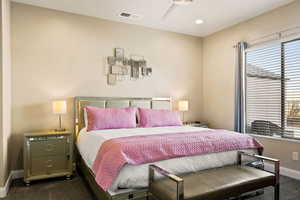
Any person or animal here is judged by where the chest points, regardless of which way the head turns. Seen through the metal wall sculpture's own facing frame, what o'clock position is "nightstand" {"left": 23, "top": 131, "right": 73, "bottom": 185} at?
The nightstand is roughly at 3 o'clock from the metal wall sculpture.

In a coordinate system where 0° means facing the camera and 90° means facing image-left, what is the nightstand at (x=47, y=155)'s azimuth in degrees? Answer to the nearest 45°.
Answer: approximately 315°

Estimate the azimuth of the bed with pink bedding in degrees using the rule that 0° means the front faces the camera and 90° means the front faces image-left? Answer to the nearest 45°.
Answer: approximately 315°

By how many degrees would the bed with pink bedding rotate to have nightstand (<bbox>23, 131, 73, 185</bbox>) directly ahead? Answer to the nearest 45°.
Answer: approximately 180°

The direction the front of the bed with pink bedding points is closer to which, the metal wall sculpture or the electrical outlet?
the electrical outlet
